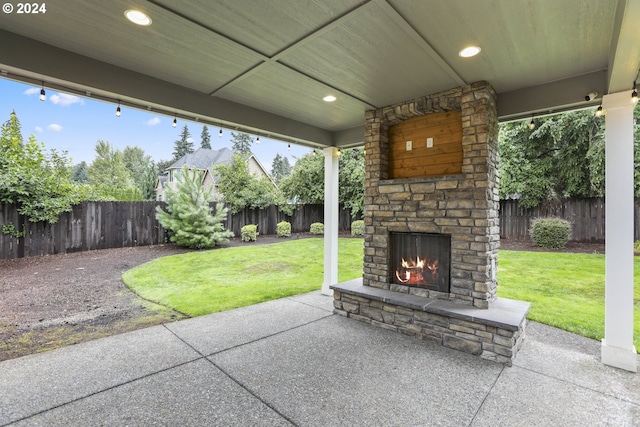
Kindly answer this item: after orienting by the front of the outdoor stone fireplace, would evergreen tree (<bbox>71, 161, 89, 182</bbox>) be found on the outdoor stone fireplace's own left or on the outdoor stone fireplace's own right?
on the outdoor stone fireplace's own right

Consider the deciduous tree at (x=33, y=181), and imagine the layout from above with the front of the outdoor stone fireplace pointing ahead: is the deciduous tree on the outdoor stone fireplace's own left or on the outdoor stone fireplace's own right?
on the outdoor stone fireplace's own right

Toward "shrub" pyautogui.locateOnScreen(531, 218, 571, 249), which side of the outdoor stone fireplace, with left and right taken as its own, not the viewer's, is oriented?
back

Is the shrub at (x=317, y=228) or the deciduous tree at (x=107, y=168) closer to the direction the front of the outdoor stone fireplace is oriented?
the deciduous tree

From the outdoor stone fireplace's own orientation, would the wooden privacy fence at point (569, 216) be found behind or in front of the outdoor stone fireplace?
behind

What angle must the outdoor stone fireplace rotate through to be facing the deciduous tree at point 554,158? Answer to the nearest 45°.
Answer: approximately 180°

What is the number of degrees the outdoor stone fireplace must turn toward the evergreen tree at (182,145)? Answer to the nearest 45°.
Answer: approximately 90° to its right

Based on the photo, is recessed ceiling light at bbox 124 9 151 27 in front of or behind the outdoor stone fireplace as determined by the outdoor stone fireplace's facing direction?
in front

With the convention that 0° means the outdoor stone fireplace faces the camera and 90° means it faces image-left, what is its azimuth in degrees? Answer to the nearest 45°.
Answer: approximately 45°
